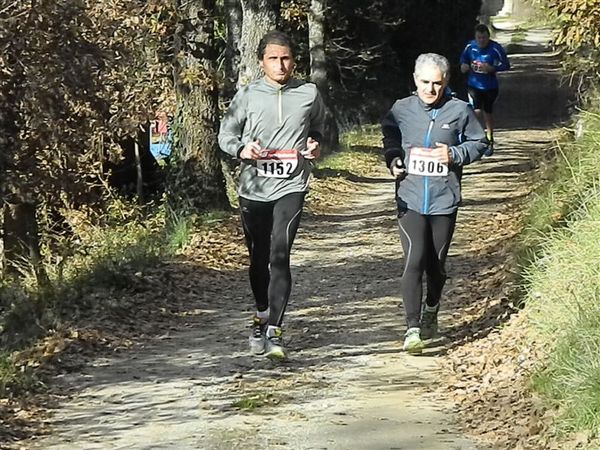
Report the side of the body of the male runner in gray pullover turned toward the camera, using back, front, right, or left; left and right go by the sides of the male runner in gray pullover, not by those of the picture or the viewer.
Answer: front

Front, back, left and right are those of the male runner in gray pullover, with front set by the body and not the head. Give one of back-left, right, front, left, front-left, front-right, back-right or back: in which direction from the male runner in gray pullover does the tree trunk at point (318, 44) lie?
back

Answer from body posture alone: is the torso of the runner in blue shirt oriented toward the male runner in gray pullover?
yes

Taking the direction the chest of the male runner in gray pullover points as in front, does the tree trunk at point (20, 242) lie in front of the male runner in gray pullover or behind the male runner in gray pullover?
behind

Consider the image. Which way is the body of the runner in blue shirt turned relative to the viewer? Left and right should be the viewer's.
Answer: facing the viewer

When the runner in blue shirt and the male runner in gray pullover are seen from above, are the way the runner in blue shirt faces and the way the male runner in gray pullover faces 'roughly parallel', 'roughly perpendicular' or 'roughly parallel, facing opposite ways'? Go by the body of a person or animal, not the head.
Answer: roughly parallel

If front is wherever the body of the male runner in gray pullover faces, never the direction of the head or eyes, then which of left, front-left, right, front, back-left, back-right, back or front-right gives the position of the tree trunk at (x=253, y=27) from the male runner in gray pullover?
back

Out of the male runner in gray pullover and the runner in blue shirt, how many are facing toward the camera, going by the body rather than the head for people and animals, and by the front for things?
2

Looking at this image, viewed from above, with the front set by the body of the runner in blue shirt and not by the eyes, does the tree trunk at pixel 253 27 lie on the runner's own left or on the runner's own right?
on the runner's own right

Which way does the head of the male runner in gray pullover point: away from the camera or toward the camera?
toward the camera

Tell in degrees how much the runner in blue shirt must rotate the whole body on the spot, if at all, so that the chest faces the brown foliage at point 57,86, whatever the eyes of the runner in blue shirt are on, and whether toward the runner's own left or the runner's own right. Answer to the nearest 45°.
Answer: approximately 45° to the runner's own right
